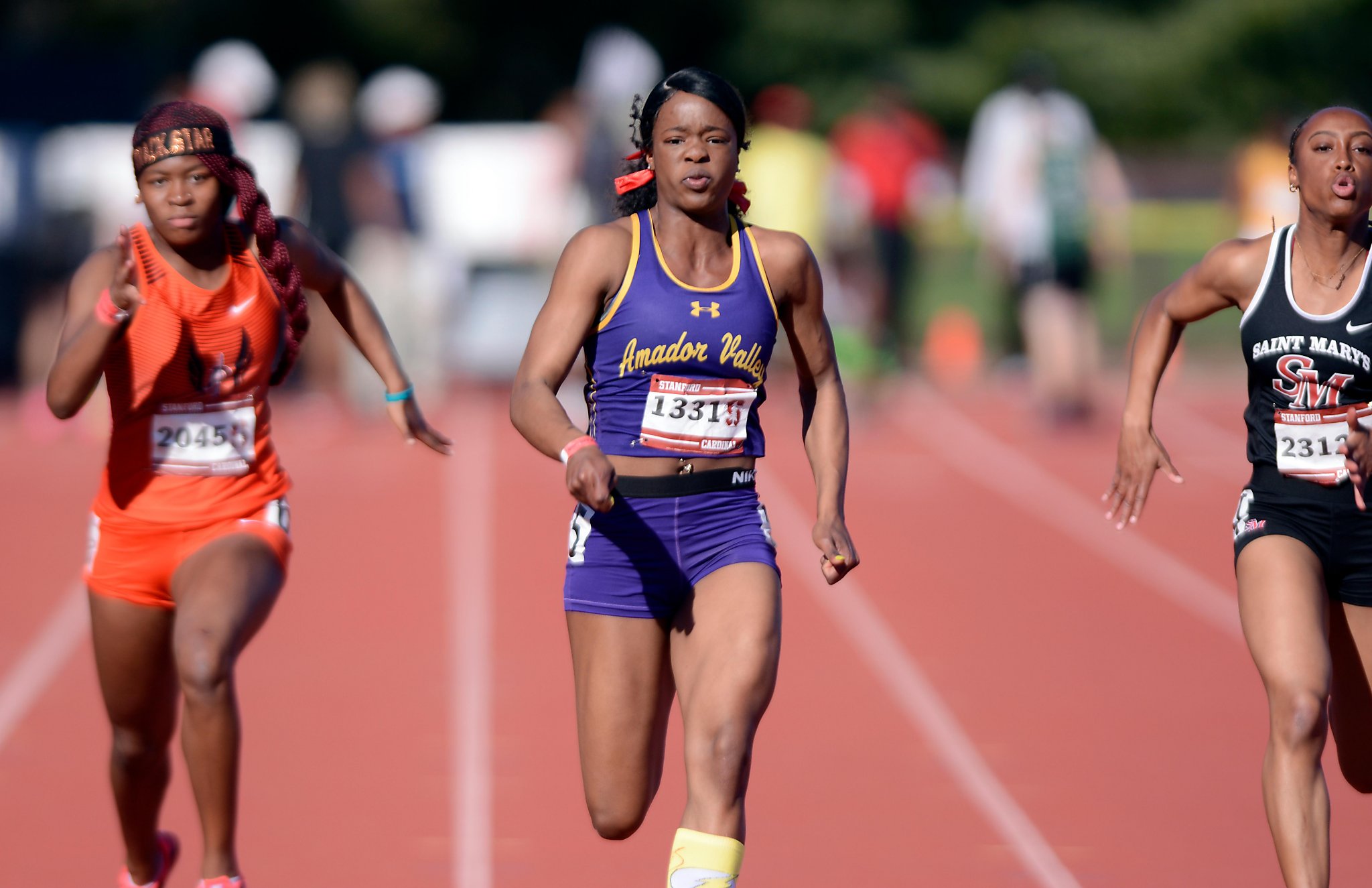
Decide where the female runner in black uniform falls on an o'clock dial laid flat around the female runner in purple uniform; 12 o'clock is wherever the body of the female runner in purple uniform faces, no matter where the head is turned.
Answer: The female runner in black uniform is roughly at 9 o'clock from the female runner in purple uniform.

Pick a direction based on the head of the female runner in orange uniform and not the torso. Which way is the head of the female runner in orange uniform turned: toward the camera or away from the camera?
toward the camera

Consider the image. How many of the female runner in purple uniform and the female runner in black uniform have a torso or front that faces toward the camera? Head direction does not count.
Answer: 2

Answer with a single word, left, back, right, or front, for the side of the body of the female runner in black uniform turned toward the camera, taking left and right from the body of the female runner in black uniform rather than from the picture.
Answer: front

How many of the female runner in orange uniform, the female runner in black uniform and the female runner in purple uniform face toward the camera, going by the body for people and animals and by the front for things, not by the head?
3

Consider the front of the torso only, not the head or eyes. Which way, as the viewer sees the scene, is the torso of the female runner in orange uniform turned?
toward the camera

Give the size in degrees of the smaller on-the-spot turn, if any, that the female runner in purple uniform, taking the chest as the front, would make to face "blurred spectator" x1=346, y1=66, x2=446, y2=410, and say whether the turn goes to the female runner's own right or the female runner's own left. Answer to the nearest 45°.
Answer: approximately 180°

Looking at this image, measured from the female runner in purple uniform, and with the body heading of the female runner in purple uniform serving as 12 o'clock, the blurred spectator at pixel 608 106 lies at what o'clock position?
The blurred spectator is roughly at 6 o'clock from the female runner in purple uniform.

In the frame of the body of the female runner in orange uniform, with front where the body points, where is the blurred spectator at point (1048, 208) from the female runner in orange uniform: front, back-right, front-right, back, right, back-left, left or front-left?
back-left

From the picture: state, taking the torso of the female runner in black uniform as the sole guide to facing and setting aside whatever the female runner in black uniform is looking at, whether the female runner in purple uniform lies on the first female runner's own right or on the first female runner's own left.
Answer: on the first female runner's own right

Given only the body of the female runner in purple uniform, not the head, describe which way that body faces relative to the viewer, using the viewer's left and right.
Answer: facing the viewer

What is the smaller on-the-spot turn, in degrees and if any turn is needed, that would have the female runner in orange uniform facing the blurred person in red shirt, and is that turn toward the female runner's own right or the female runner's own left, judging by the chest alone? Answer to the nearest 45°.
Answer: approximately 135° to the female runner's own left
